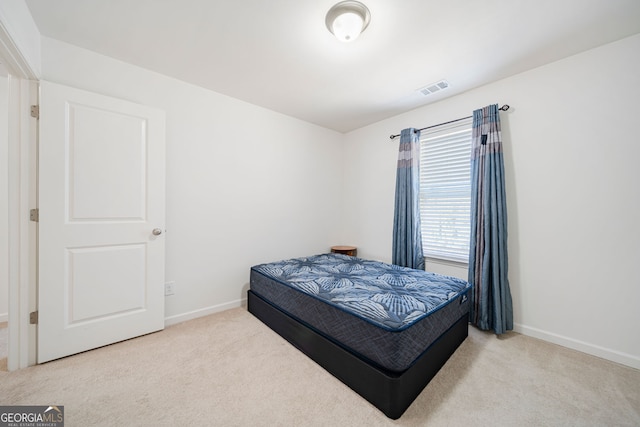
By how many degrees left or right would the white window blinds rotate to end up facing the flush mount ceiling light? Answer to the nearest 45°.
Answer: approximately 45° to its left

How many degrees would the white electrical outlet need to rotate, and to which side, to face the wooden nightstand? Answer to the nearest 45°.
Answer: approximately 45° to its left

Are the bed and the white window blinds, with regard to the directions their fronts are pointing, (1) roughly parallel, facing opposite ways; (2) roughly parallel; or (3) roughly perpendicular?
roughly perpendicular

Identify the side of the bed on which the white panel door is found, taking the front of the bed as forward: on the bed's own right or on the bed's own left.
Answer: on the bed's own right

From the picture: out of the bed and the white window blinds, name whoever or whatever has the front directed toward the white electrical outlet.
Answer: the white window blinds

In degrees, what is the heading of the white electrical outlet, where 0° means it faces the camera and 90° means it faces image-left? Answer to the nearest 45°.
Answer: approximately 315°
